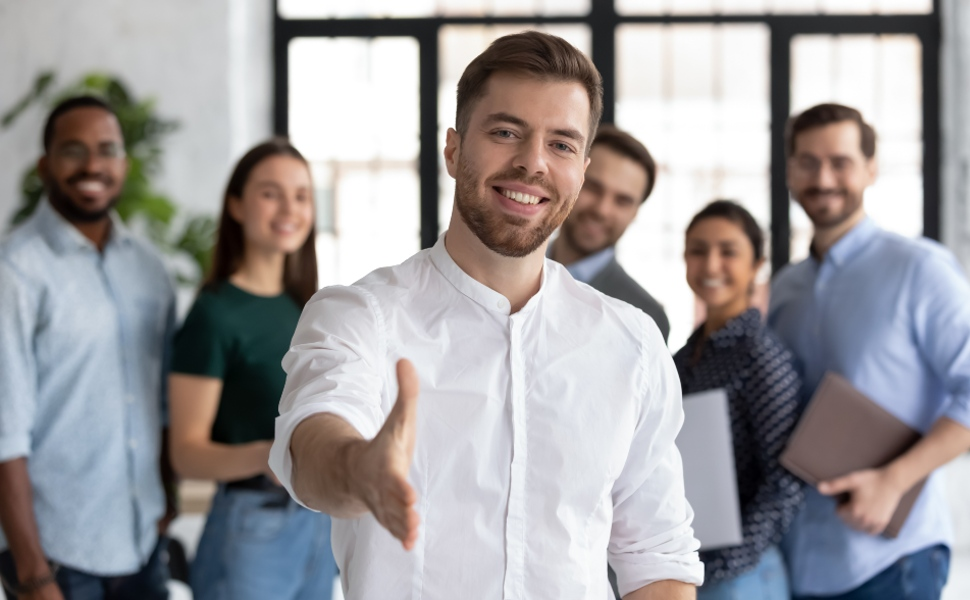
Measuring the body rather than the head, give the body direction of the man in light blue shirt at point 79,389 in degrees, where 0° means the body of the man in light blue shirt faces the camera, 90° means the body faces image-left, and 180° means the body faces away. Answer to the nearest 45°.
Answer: approximately 315°

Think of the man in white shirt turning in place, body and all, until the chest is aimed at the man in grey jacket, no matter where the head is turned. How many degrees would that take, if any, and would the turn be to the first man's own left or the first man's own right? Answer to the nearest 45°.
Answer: approximately 180°

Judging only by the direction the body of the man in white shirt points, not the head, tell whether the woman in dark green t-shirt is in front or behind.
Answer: behind

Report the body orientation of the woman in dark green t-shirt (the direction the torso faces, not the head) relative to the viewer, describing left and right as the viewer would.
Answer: facing the viewer and to the right of the viewer

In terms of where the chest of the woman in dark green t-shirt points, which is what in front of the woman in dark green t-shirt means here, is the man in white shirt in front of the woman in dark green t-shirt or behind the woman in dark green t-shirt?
in front

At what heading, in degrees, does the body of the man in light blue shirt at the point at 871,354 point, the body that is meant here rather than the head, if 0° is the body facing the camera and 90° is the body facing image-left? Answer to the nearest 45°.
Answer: approximately 45°

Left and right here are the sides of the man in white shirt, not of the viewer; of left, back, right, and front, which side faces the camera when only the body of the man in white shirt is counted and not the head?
front
